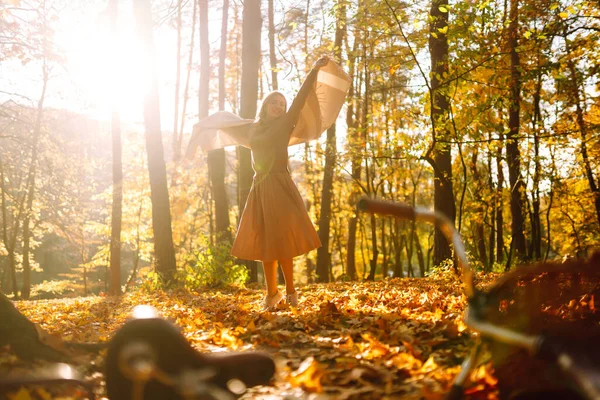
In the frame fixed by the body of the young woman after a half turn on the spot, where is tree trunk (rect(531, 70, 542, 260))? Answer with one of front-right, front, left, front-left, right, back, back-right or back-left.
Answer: front-right

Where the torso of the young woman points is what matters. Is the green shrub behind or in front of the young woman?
behind

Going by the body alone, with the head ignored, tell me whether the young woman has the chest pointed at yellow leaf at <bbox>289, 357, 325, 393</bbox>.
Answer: yes

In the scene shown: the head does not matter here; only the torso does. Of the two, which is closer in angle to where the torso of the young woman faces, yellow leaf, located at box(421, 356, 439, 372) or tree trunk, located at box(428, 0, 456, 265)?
the yellow leaf

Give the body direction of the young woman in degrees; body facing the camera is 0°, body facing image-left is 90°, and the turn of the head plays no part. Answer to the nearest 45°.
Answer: approximately 0°

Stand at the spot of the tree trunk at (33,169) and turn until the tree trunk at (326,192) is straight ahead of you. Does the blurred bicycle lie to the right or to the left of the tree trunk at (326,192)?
right

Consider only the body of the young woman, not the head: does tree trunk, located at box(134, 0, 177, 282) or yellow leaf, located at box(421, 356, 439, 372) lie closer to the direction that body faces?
the yellow leaf

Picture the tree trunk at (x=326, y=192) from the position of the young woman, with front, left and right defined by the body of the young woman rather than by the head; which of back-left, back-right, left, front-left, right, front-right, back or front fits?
back

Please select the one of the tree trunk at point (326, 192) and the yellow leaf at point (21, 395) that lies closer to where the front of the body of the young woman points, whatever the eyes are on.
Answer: the yellow leaf
